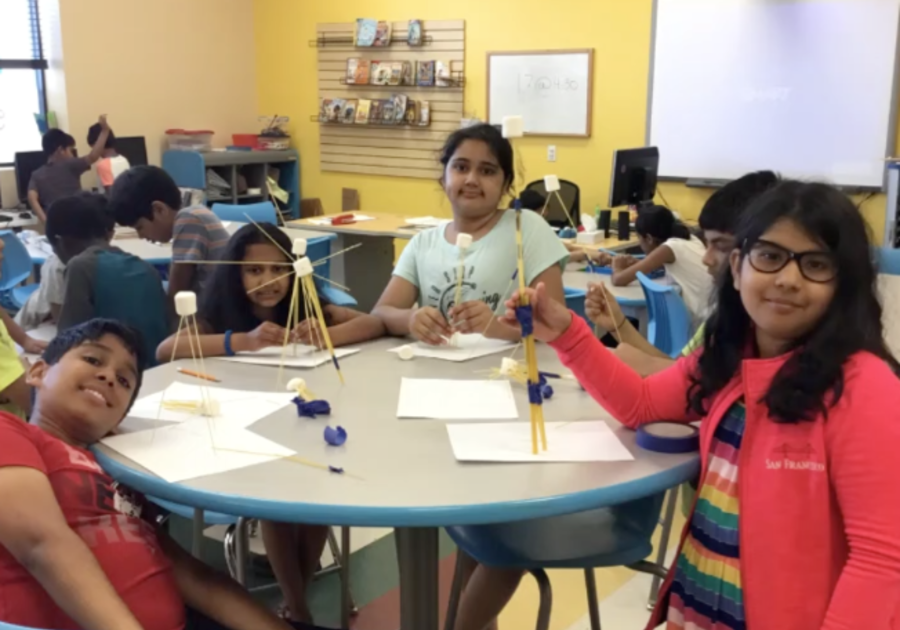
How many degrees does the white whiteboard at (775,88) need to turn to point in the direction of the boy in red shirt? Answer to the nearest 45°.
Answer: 0° — it already faces them

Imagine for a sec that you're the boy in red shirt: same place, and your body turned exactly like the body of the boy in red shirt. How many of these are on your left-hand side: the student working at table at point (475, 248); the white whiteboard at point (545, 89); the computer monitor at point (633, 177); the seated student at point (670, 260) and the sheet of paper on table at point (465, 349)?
5

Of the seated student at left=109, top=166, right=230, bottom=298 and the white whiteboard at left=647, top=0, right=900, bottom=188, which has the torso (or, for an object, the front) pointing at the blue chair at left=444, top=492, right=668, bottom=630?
the white whiteboard

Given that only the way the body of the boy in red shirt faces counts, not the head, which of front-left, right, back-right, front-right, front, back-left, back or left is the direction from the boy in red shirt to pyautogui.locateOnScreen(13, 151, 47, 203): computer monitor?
back-left

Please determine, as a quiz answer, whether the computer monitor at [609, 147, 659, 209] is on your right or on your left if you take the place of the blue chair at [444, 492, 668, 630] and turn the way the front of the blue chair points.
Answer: on your right

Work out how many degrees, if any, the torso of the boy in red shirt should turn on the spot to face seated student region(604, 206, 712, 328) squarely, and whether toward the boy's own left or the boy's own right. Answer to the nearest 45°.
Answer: approximately 90° to the boy's own left

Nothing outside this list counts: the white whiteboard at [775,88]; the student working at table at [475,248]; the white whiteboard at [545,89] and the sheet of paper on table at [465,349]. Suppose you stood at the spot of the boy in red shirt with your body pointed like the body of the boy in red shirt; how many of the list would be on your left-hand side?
4
